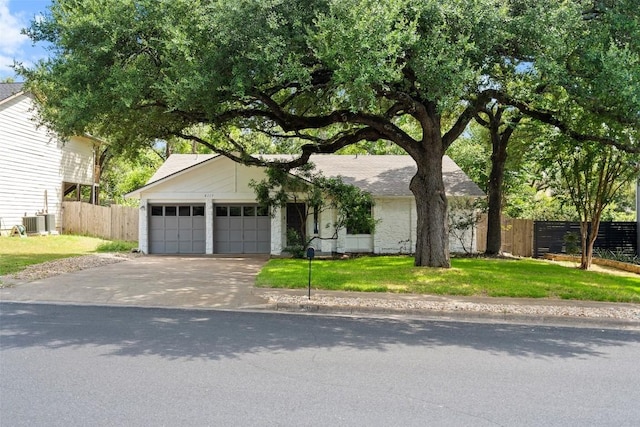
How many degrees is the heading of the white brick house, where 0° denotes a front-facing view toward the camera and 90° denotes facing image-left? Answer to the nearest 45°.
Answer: approximately 0°

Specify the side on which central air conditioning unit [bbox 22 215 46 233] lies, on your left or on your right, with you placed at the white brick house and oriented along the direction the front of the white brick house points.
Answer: on your right

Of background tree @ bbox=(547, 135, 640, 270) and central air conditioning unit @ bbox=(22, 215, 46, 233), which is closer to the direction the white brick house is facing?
the background tree

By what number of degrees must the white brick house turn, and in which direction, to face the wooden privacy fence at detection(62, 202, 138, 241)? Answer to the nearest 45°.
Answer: approximately 135° to its right

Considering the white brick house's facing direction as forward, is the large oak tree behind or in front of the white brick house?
in front

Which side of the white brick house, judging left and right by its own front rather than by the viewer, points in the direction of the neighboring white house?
right

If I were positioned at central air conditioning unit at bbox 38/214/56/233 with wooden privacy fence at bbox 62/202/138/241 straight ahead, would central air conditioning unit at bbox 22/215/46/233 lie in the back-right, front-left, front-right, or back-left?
back-right

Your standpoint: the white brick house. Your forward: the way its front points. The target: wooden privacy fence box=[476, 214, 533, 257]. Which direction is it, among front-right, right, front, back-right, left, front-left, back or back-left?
left

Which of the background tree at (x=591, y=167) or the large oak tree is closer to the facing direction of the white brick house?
the large oak tree

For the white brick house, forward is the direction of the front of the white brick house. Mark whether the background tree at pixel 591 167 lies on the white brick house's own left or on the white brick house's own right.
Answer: on the white brick house's own left
